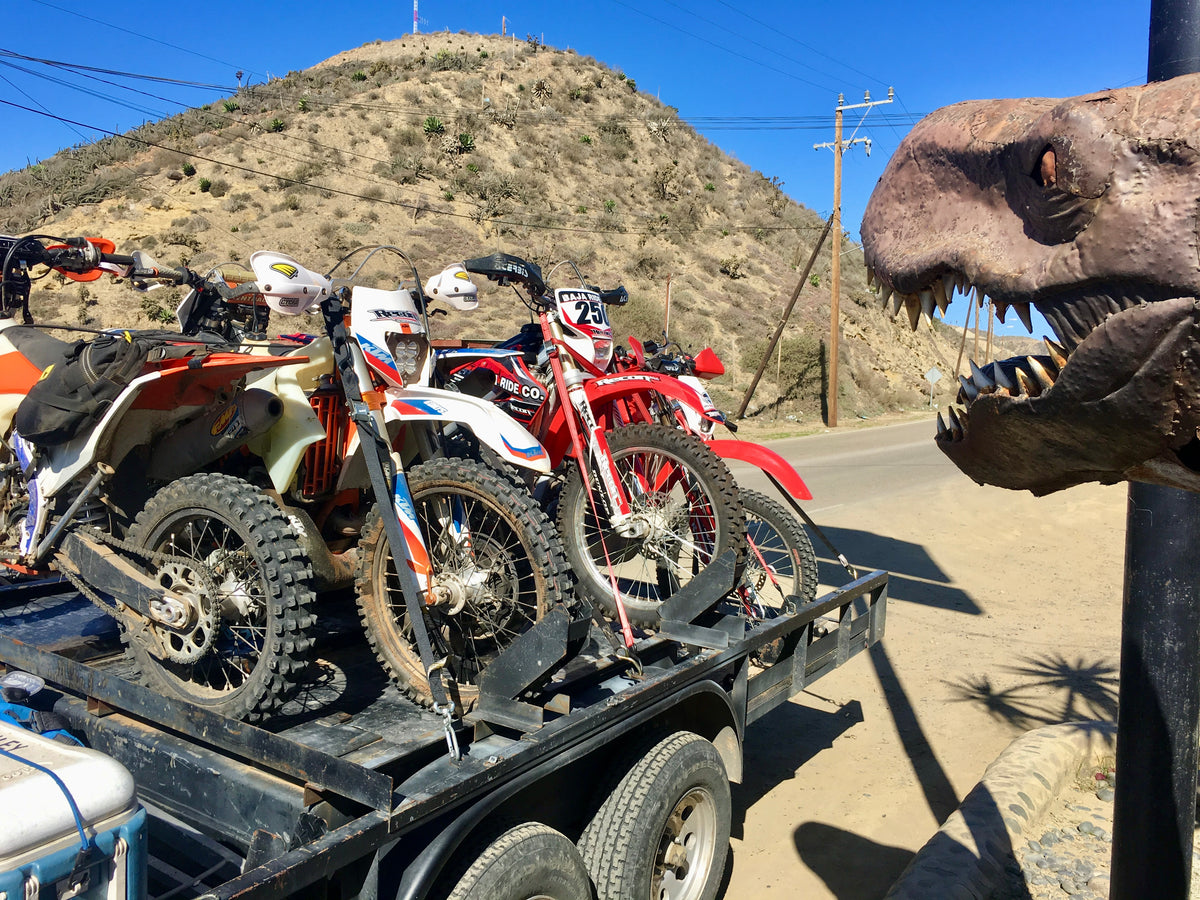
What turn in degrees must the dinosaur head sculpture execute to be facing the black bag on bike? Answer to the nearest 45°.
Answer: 0° — it already faces it

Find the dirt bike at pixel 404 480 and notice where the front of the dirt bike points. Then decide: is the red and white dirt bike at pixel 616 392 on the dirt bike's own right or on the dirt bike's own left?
on the dirt bike's own left

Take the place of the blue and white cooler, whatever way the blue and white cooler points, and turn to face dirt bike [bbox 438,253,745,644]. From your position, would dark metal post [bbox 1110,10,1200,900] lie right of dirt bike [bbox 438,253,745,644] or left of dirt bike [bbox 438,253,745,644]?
right

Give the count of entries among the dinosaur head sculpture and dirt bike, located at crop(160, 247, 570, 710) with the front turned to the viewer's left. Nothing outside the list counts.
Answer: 1

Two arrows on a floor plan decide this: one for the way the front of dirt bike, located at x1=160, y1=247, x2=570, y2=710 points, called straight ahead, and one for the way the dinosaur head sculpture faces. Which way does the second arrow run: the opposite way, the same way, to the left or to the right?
the opposite way

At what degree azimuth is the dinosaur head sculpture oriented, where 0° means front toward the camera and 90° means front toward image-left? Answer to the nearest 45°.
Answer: approximately 90°

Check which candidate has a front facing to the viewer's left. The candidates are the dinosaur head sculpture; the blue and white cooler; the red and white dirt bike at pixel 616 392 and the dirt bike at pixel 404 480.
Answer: the dinosaur head sculpture

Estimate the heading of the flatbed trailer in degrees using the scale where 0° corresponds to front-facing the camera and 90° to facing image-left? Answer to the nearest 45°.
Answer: approximately 45°
